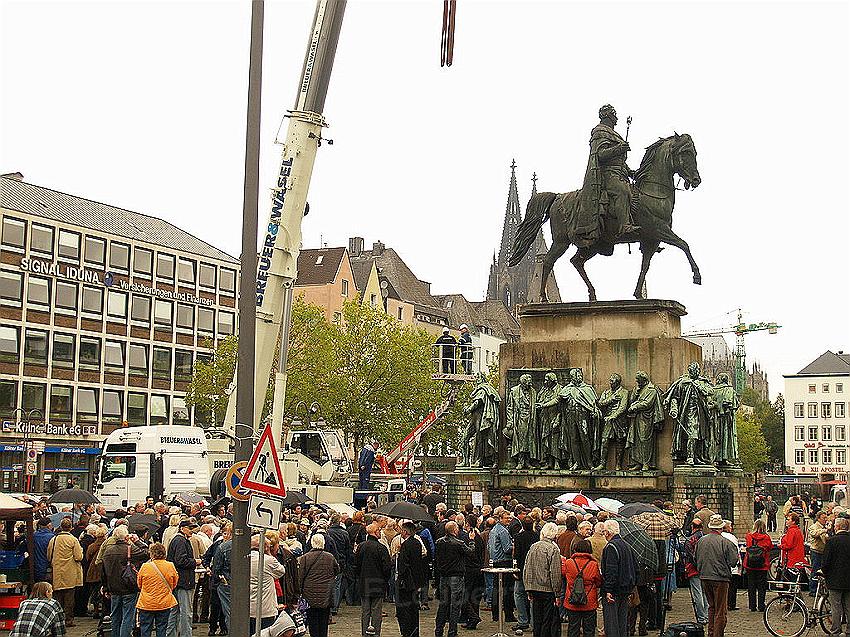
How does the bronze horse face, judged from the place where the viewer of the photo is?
facing to the right of the viewer

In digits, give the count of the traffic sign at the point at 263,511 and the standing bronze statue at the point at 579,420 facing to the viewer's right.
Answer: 0

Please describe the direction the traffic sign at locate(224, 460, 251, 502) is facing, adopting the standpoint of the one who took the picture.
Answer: facing the viewer

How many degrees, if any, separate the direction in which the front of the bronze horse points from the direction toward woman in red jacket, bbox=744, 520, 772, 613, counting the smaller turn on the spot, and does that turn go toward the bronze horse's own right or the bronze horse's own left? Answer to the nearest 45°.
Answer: approximately 90° to the bronze horse's own right

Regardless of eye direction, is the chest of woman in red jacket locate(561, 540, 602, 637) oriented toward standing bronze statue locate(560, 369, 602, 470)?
yes

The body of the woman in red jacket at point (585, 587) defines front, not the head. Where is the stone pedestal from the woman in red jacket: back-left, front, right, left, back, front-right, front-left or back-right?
front

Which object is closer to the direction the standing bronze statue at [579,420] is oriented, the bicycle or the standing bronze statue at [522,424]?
the bicycle

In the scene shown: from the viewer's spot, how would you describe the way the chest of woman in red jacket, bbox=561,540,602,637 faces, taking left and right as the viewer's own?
facing away from the viewer

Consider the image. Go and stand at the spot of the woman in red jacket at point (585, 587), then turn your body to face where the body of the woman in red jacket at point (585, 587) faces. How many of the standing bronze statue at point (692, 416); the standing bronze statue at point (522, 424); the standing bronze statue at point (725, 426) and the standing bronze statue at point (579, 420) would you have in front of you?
4

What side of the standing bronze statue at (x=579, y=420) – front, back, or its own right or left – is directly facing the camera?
front

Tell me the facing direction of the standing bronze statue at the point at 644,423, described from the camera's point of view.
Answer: facing the viewer and to the left of the viewer

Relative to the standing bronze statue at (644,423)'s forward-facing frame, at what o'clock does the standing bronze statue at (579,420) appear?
the standing bronze statue at (579,420) is roughly at 2 o'clock from the standing bronze statue at (644,423).

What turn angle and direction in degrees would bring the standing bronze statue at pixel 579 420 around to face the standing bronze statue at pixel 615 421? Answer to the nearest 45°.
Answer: approximately 90° to its left

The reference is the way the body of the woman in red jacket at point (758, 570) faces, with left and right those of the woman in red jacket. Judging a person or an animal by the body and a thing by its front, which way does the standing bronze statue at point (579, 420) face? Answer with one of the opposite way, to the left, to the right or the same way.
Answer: the opposite way

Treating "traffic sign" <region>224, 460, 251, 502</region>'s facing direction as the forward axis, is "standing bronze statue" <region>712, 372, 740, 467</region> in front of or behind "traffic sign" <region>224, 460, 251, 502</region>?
behind

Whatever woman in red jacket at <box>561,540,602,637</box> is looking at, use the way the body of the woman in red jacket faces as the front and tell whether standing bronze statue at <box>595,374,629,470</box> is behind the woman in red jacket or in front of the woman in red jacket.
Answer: in front

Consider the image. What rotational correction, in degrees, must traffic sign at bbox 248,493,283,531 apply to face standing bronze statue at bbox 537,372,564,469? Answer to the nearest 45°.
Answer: approximately 180°

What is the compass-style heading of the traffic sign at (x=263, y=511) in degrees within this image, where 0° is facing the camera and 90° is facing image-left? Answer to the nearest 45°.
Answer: approximately 0°
